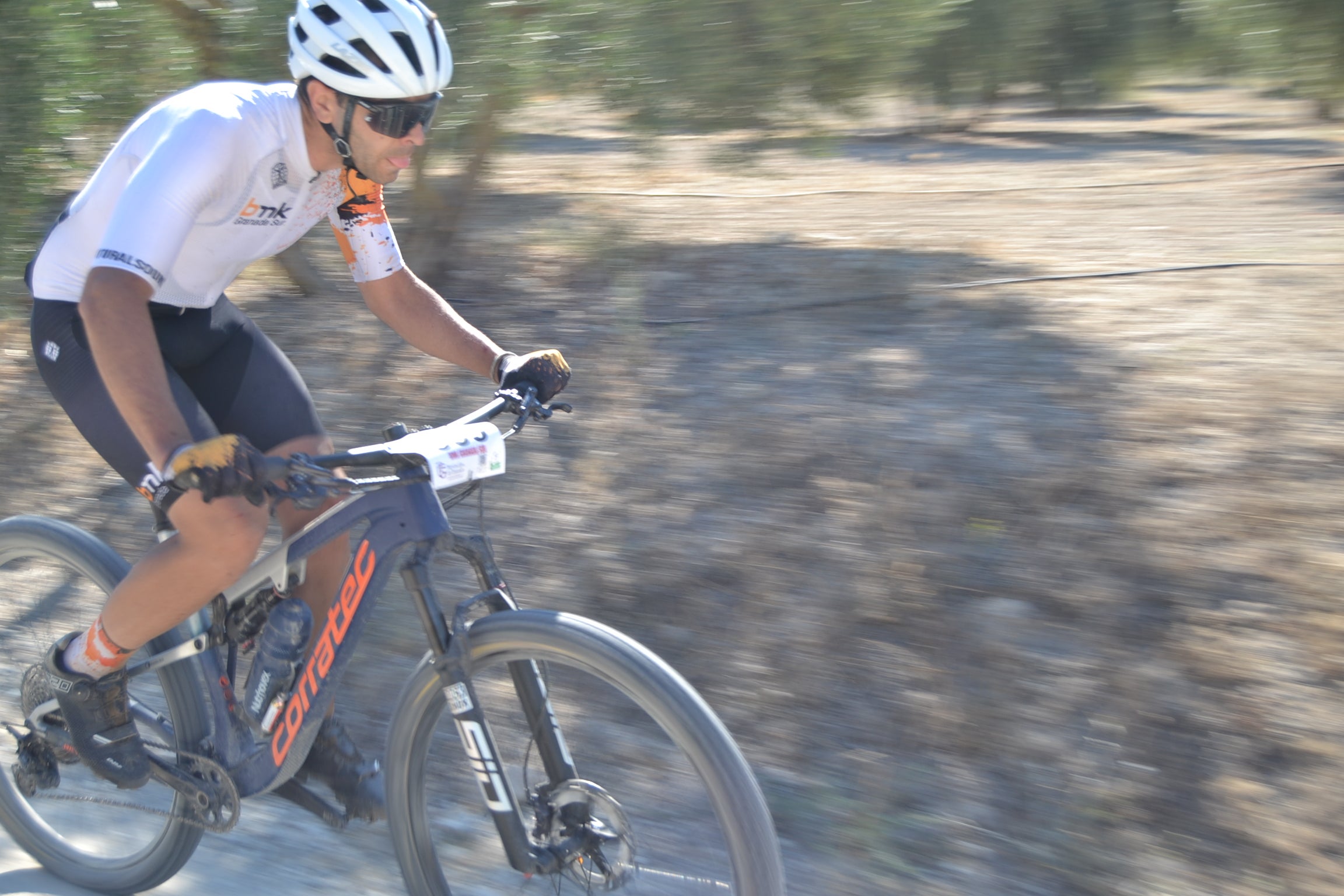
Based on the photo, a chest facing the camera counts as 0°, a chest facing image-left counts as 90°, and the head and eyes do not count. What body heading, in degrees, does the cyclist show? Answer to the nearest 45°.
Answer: approximately 315°

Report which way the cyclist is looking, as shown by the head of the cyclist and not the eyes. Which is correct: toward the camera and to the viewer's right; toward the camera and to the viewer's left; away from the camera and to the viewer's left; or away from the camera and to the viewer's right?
toward the camera and to the viewer's right

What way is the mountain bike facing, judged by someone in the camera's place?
facing the viewer and to the right of the viewer
